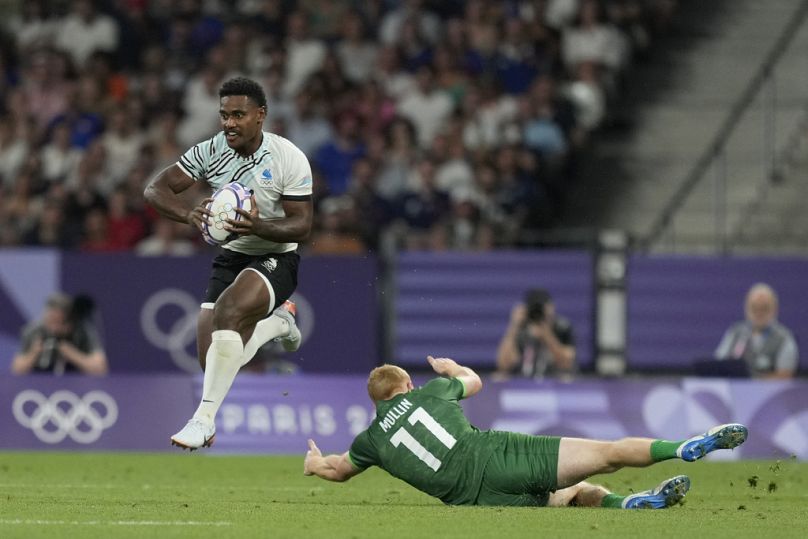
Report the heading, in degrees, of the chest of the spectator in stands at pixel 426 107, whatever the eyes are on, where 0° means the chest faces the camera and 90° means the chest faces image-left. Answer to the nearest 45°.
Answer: approximately 0°

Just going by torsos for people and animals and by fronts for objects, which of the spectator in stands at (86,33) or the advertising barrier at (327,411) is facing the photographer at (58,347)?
the spectator in stands

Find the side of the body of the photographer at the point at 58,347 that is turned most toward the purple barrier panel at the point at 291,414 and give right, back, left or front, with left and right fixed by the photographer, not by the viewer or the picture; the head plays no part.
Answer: left

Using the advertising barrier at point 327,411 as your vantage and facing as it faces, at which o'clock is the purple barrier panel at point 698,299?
The purple barrier panel is roughly at 8 o'clock from the advertising barrier.

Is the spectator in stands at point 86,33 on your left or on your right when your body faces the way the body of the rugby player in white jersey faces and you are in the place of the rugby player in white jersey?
on your right

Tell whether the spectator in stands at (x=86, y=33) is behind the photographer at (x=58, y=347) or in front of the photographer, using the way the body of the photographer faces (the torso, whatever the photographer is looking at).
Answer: behind
